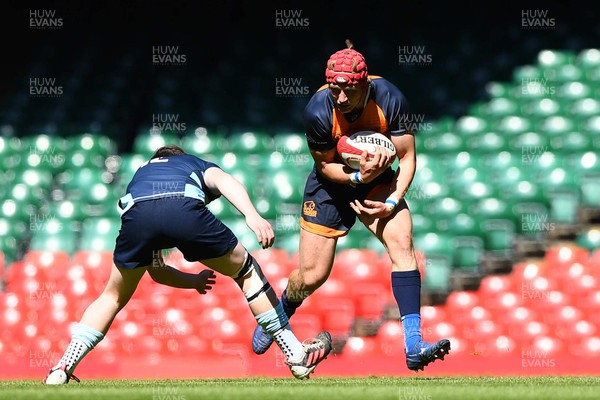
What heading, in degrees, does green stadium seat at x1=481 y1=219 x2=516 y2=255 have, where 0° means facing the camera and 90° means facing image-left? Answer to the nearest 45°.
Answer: approximately 0°

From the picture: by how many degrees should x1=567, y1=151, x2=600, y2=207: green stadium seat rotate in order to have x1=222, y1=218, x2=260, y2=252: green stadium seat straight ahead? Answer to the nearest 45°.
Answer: approximately 90° to its right

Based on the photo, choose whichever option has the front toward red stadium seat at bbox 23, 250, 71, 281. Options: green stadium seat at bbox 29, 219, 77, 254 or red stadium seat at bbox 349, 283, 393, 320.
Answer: the green stadium seat

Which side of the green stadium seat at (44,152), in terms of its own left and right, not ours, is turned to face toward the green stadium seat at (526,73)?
left

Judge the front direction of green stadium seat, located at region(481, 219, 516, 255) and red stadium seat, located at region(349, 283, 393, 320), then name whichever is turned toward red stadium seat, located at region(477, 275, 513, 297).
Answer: the green stadium seat

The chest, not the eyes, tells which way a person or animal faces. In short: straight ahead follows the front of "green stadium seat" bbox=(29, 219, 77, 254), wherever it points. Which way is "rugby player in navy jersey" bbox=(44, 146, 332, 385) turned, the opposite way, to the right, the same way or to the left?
the opposite way

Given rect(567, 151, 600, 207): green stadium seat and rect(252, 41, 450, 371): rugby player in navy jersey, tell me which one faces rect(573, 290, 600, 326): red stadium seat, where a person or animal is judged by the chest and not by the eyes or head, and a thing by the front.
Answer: the green stadium seat
